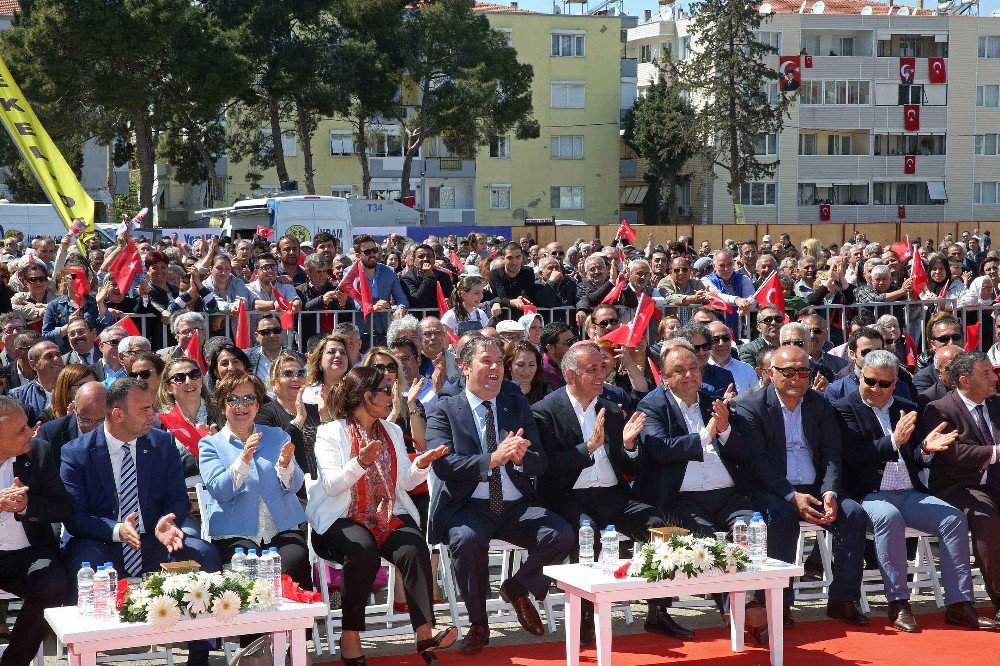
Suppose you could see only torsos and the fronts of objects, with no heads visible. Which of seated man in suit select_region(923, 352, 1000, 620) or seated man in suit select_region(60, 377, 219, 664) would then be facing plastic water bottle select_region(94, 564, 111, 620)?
seated man in suit select_region(60, 377, 219, 664)

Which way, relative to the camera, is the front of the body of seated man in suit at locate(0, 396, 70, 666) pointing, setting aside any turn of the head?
toward the camera

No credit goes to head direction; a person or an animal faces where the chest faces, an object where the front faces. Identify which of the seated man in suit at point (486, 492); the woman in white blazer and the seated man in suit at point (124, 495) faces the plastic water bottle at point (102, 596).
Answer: the seated man in suit at point (124, 495)

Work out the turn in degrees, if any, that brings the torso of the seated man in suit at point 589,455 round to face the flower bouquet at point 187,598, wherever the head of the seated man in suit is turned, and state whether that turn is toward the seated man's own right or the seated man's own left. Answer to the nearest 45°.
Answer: approximately 90° to the seated man's own right

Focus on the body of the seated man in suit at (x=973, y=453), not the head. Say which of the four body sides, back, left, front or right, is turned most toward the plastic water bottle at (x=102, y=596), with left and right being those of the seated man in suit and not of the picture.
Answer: right

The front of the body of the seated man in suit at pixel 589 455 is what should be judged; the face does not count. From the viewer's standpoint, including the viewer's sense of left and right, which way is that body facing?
facing the viewer and to the right of the viewer

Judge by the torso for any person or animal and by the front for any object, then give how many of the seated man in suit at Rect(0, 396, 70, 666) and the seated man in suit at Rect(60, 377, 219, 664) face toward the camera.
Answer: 2

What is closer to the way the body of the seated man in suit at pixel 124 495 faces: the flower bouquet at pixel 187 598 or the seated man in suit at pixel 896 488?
the flower bouquet

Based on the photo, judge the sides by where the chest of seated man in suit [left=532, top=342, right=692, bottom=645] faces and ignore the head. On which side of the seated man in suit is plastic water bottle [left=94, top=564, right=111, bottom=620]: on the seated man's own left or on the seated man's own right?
on the seated man's own right

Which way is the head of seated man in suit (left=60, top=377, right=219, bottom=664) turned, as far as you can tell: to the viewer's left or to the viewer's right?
to the viewer's right

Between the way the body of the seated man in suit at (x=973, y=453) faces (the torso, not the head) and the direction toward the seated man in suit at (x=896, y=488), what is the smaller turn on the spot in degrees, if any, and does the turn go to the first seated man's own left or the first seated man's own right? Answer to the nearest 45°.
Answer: approximately 90° to the first seated man's own right

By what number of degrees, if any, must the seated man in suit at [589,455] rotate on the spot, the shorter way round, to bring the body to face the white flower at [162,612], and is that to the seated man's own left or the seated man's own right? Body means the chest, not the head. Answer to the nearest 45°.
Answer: approximately 90° to the seated man's own right

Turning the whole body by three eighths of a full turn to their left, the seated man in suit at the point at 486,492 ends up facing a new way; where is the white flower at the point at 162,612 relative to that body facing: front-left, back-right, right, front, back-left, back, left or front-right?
back-left
